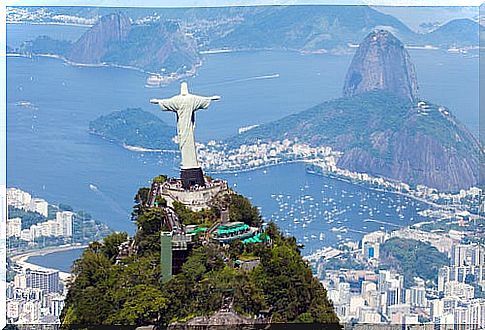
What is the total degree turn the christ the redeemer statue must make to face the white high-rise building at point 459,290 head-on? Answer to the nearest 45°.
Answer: approximately 45° to its right

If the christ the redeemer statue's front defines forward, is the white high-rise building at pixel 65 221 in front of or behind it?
in front

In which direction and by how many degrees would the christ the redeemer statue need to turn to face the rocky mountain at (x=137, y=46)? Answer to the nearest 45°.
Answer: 0° — it already faces it

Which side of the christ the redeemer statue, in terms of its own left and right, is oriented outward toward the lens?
back

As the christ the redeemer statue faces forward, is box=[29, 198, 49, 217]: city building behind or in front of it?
in front

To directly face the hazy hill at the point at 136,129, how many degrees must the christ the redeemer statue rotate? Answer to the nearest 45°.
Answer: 0° — it already faces it

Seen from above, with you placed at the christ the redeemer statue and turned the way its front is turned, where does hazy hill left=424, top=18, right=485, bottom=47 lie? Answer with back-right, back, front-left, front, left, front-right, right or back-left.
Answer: front-right

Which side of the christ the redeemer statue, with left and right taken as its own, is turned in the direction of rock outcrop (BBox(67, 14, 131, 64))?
front
